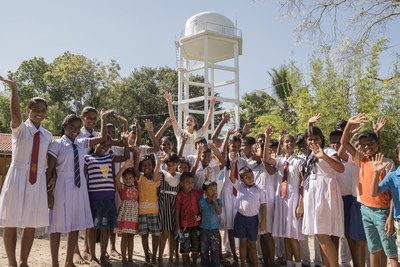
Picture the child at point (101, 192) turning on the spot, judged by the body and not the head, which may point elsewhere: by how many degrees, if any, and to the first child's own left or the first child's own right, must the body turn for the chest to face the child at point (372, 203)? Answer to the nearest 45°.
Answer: approximately 45° to the first child's own left

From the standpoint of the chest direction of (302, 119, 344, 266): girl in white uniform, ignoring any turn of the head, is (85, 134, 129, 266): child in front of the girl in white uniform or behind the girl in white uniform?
in front

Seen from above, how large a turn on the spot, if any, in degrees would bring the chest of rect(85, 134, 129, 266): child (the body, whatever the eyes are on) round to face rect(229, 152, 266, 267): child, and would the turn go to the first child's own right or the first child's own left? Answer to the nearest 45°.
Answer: approximately 90° to the first child's own left

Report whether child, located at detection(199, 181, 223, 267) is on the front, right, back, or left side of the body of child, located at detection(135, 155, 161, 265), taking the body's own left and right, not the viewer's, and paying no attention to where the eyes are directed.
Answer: left

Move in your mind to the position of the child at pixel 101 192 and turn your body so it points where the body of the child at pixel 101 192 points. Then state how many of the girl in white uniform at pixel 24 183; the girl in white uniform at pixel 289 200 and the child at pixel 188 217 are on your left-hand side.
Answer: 2

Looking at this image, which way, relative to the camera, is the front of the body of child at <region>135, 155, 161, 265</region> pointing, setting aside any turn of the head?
toward the camera

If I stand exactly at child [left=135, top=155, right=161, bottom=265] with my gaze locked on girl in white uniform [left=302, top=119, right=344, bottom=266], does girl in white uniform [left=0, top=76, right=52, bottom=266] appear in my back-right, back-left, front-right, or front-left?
back-right

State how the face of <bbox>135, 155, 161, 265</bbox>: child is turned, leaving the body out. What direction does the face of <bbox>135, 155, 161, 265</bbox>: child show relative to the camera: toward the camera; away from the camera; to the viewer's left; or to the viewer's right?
toward the camera

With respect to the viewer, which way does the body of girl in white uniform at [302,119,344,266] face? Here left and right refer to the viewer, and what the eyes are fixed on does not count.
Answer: facing the viewer and to the left of the viewer

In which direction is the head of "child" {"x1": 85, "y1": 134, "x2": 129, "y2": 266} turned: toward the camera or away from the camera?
toward the camera

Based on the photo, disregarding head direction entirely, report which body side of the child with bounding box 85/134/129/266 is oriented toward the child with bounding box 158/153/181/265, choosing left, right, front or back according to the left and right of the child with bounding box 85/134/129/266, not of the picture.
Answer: left

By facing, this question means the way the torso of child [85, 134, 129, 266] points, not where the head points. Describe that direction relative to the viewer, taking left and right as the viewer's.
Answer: facing the viewer
